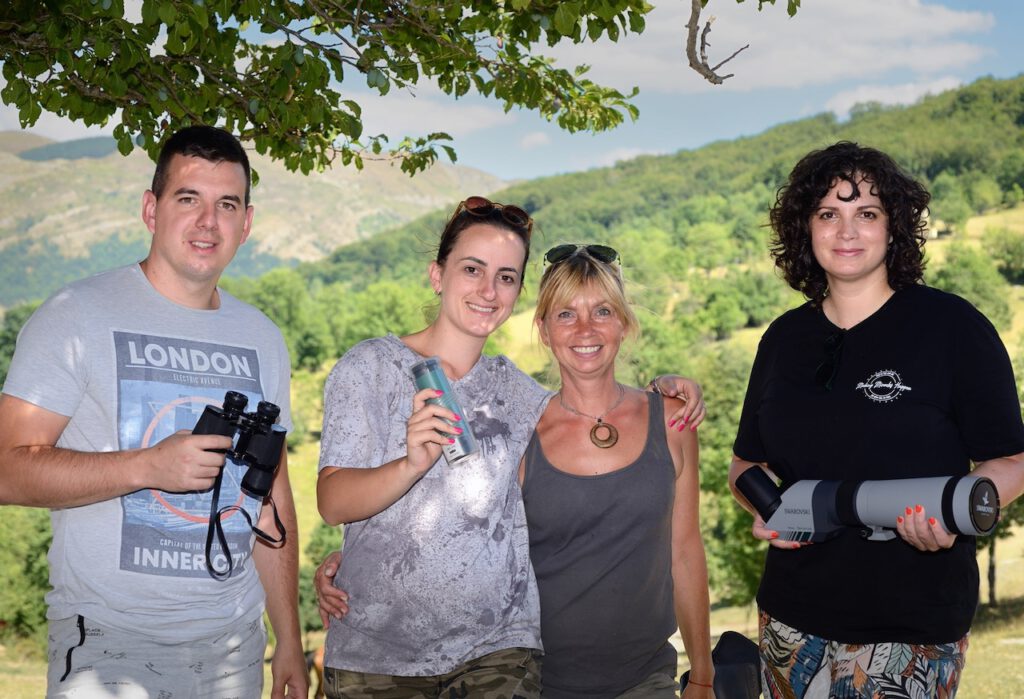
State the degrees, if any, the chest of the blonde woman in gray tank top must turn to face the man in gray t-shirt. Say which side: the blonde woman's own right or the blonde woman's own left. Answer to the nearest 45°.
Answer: approximately 45° to the blonde woman's own right

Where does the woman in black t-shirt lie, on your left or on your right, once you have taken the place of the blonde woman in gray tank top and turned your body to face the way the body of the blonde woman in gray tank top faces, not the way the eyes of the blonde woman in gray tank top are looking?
on your left

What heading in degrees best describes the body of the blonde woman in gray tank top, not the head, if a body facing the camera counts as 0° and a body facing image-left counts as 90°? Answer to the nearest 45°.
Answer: approximately 0°

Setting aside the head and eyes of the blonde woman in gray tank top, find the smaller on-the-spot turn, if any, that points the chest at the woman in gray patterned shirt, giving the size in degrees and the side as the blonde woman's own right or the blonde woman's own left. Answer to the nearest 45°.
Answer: approximately 45° to the blonde woman's own right
